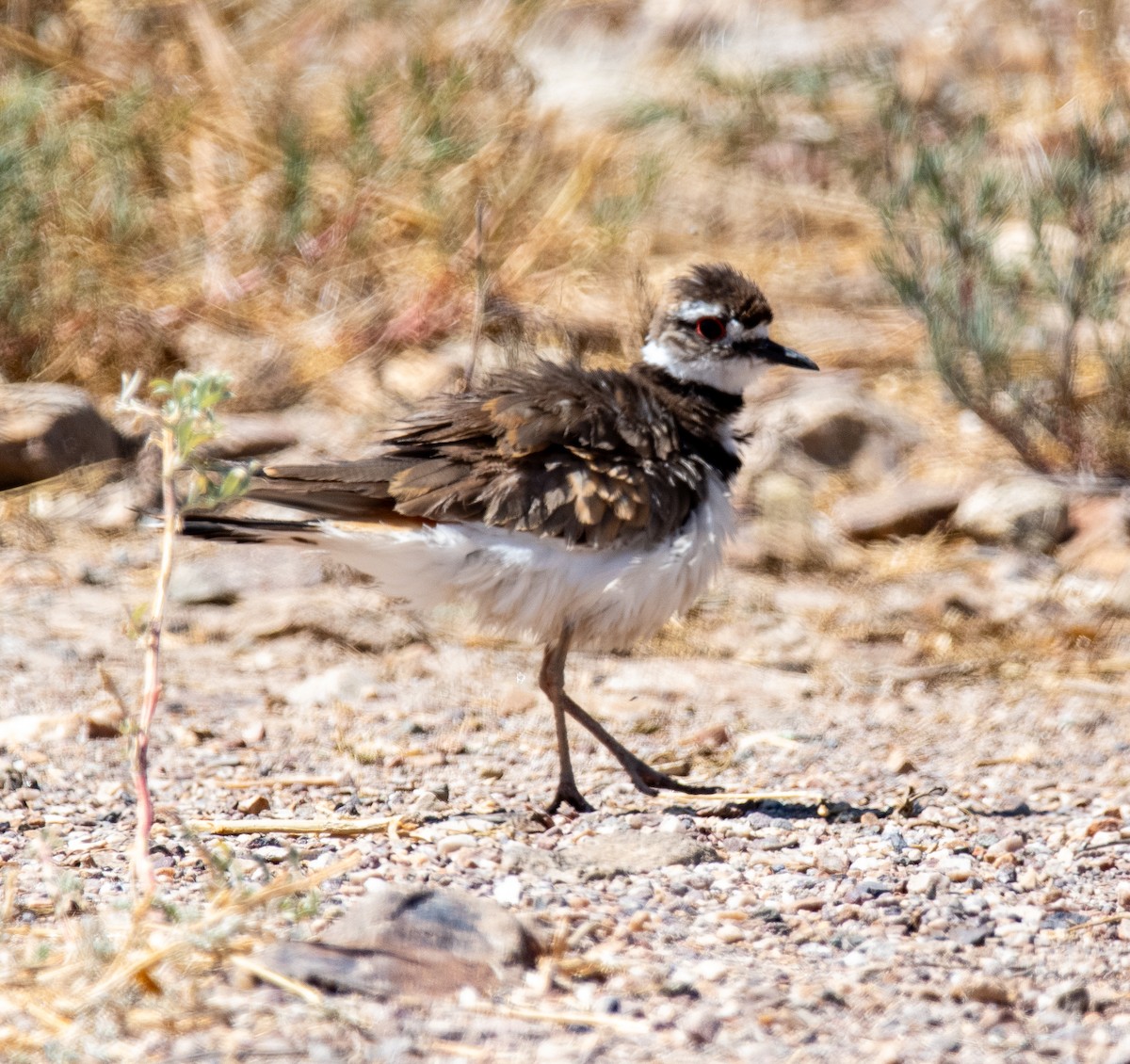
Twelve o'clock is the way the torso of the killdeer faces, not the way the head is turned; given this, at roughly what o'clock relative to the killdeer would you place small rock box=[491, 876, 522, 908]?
The small rock is roughly at 3 o'clock from the killdeer.

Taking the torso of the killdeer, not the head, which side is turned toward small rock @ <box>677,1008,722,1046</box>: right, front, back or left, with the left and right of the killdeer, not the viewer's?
right

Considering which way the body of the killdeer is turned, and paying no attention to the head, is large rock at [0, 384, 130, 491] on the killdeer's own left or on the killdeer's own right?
on the killdeer's own left

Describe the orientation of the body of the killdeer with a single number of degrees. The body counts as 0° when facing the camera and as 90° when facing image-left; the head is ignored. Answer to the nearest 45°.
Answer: approximately 270°

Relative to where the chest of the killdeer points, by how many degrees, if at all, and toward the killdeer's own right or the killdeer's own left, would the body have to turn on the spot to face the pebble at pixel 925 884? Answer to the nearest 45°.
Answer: approximately 45° to the killdeer's own right

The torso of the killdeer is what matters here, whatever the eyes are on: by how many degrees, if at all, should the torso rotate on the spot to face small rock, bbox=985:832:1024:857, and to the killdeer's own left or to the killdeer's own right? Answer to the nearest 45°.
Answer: approximately 45° to the killdeer's own right

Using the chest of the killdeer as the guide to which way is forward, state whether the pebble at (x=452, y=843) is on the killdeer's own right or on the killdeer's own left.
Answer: on the killdeer's own right

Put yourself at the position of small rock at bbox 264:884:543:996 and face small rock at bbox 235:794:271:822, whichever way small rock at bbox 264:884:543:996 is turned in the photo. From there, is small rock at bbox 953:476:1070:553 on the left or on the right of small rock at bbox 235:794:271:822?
right

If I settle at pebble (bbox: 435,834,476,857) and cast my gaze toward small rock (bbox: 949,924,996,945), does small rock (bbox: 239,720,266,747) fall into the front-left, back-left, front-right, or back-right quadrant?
back-left

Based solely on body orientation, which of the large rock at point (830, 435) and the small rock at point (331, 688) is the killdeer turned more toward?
the large rock

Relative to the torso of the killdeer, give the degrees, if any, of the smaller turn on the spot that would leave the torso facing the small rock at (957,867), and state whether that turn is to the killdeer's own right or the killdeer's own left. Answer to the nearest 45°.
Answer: approximately 45° to the killdeer's own right

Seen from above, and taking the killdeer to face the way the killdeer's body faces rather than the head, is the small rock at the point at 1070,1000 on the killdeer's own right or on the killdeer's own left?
on the killdeer's own right
